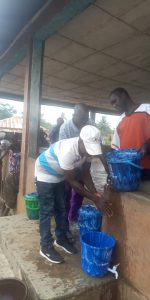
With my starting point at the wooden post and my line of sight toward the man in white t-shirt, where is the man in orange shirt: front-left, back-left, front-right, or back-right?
front-left

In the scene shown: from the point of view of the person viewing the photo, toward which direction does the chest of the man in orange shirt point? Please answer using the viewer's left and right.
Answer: facing the viewer and to the left of the viewer

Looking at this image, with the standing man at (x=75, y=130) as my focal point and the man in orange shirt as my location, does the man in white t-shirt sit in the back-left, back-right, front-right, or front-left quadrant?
front-left
